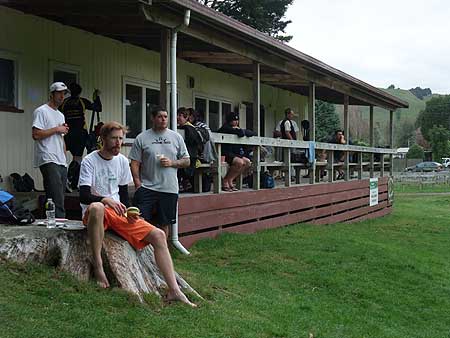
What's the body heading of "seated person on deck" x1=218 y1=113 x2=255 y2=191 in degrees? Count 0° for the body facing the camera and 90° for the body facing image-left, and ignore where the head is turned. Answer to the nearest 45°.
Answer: approximately 315°

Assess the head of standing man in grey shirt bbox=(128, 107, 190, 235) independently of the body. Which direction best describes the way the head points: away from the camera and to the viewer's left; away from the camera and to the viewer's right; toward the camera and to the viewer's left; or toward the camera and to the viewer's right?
toward the camera and to the viewer's right

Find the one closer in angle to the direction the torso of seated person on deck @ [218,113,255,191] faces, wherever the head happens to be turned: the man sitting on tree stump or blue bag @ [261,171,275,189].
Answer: the man sitting on tree stump

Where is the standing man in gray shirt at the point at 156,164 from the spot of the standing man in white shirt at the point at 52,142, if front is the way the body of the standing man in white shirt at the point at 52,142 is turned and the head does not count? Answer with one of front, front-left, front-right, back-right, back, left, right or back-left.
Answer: front-left

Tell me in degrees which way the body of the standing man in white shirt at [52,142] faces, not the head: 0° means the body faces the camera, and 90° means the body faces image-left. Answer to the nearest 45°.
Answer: approximately 315°

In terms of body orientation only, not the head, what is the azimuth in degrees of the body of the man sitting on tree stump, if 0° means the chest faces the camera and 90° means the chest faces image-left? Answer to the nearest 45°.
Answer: approximately 315°

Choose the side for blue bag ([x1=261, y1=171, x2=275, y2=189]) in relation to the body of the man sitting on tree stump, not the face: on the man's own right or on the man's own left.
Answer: on the man's own left

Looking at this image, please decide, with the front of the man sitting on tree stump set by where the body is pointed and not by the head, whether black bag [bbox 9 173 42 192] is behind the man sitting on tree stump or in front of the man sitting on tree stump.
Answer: behind

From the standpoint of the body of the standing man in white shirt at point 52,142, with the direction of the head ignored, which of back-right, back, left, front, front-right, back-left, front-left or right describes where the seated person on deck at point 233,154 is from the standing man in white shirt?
left

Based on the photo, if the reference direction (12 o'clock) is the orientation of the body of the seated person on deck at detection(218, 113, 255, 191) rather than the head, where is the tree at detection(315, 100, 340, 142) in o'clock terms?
The tree is roughly at 8 o'clock from the seated person on deck.
